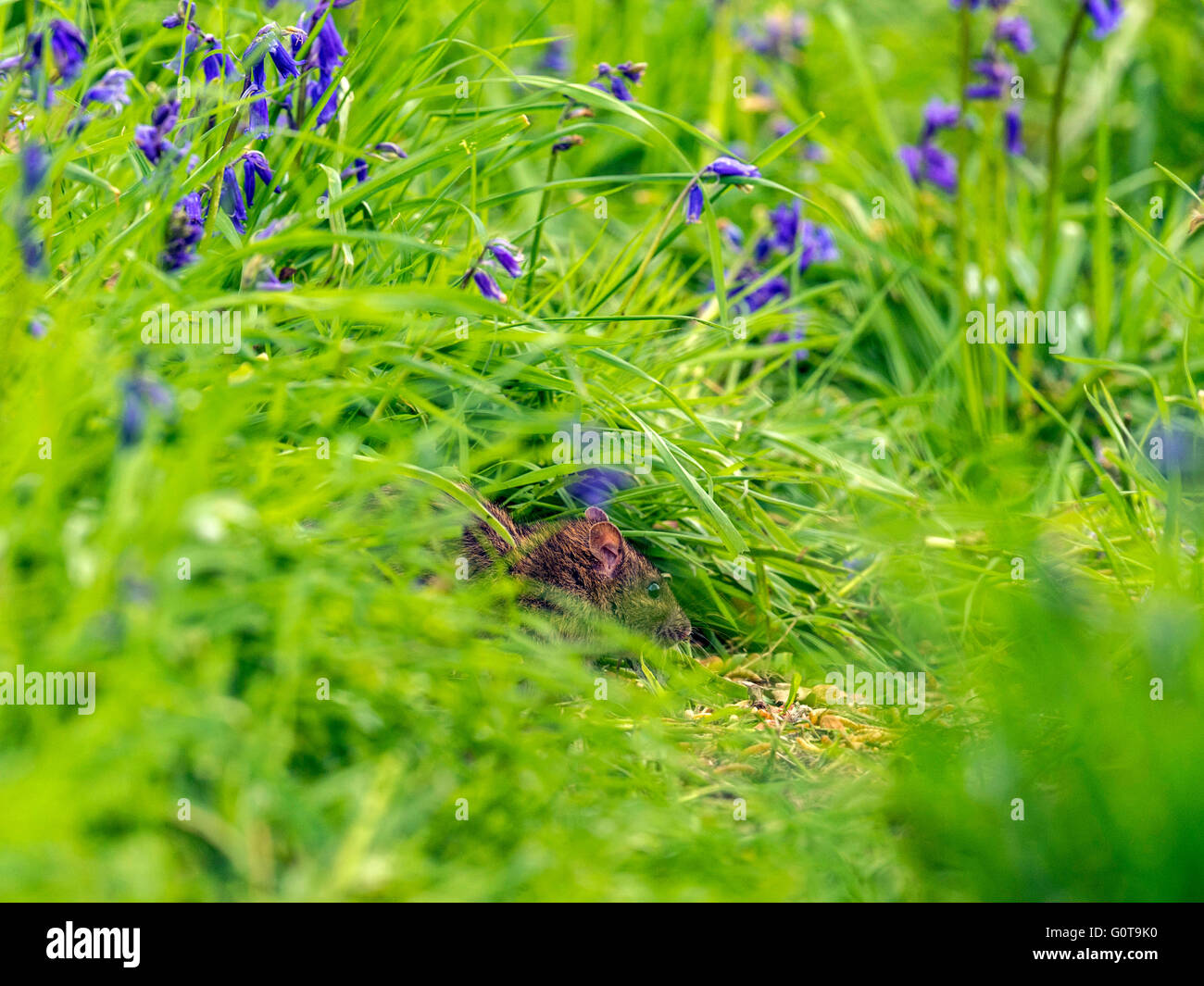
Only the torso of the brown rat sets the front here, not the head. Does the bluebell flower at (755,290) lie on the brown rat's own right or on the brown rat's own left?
on the brown rat's own left

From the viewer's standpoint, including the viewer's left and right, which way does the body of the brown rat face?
facing to the right of the viewer

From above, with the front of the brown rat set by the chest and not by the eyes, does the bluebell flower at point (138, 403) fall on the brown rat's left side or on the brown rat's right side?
on the brown rat's right side

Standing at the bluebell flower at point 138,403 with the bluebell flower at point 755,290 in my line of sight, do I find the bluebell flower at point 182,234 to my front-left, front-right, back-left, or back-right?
front-left

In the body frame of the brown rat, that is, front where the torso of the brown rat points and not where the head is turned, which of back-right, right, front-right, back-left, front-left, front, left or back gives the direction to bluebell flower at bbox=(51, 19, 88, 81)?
back-left

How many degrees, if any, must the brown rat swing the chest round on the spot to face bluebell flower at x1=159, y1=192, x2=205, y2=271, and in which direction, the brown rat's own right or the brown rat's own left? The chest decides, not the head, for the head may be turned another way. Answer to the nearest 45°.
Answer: approximately 135° to the brown rat's own right
